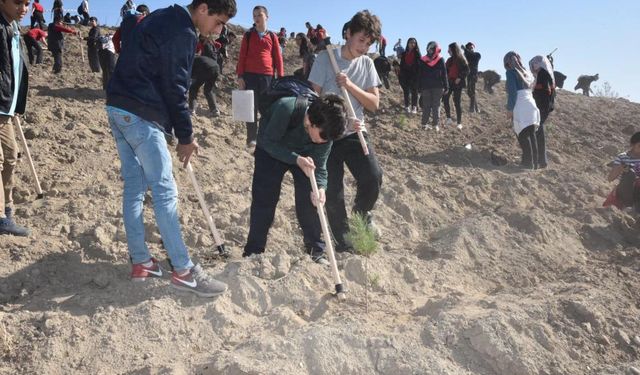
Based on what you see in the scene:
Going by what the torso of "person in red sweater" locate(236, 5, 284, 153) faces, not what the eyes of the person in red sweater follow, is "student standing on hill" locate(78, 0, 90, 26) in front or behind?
behind

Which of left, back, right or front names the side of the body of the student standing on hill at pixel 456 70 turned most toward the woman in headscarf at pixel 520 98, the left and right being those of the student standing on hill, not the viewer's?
left

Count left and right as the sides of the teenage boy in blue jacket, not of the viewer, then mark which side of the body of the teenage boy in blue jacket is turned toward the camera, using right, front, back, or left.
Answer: right

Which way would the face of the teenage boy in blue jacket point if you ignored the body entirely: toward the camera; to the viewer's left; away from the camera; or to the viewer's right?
to the viewer's right

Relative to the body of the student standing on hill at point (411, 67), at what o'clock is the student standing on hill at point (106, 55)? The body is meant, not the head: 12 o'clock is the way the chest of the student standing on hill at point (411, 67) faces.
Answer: the student standing on hill at point (106, 55) is roughly at 2 o'clock from the student standing on hill at point (411, 67).

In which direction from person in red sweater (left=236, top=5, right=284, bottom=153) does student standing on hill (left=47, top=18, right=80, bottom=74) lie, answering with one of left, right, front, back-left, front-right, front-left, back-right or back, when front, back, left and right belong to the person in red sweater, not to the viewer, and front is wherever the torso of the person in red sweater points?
back-right

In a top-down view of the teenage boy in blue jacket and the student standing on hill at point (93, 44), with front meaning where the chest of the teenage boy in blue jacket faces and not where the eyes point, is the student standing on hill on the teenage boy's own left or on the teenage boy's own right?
on the teenage boy's own left

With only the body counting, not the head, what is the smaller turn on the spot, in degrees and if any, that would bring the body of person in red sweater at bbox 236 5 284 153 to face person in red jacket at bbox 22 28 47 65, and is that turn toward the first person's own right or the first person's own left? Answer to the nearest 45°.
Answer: approximately 135° to the first person's own right

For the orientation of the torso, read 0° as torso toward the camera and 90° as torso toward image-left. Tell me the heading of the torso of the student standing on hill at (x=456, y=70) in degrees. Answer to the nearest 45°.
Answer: approximately 45°
